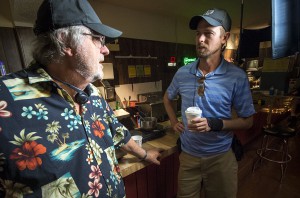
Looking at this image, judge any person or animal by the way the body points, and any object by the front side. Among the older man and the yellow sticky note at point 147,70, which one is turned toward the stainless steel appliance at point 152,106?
the yellow sticky note

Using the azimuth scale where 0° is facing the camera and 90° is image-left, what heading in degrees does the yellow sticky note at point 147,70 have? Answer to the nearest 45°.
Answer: approximately 0°

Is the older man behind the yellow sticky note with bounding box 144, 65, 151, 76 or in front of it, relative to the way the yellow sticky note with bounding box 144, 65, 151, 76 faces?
in front

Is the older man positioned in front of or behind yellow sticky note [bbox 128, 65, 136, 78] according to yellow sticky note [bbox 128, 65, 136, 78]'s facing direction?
in front

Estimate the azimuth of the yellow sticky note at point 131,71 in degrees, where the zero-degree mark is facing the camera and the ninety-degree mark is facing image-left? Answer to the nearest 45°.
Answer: approximately 0°

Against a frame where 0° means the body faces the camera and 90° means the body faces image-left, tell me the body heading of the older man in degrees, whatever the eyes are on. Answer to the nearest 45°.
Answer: approximately 315°

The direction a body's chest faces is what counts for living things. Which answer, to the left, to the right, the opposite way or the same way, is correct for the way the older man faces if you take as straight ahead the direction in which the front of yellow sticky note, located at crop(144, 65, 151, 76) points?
to the left

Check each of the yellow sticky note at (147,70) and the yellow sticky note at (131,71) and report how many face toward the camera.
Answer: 2
